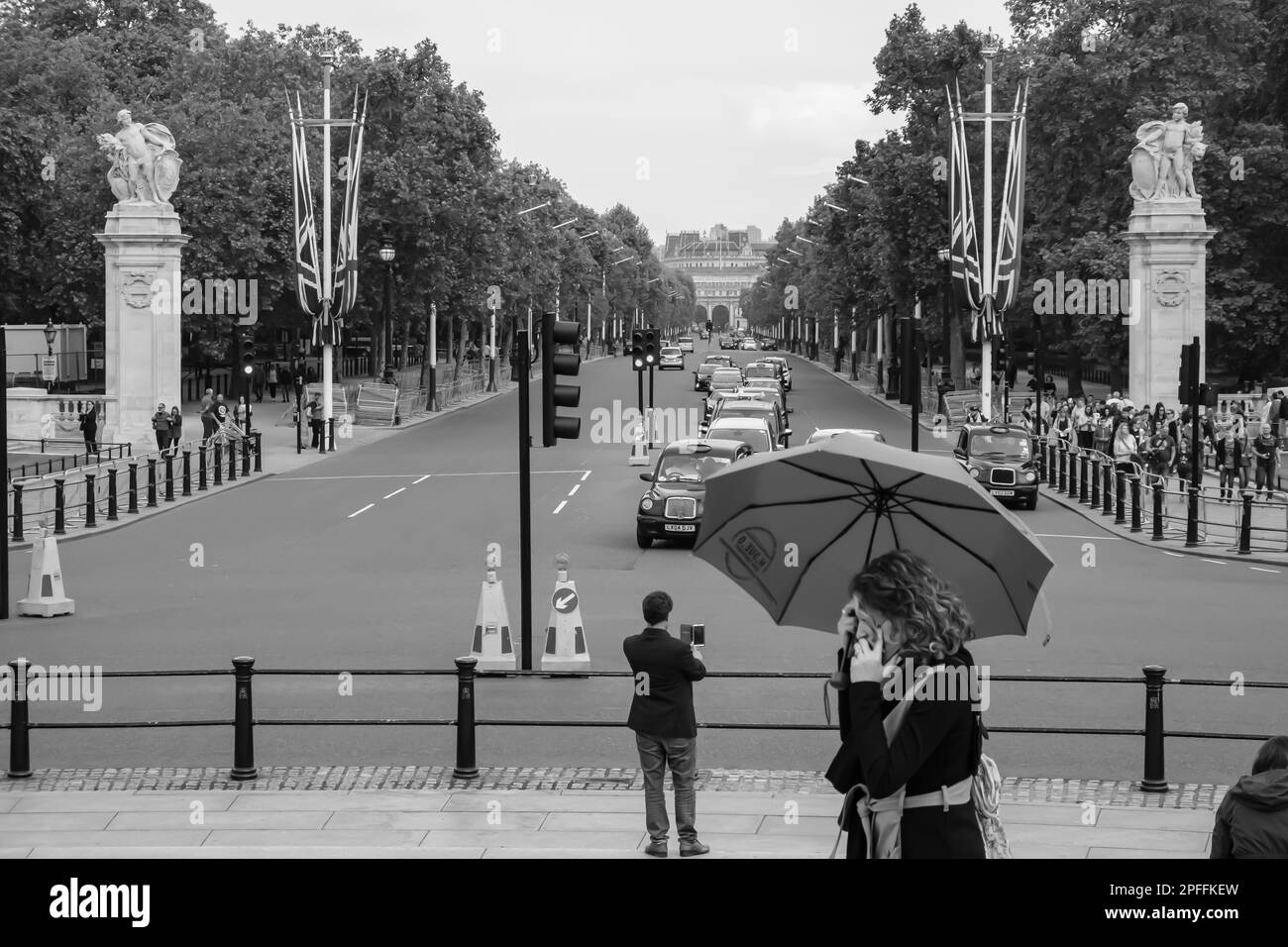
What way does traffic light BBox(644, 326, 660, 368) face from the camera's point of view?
toward the camera

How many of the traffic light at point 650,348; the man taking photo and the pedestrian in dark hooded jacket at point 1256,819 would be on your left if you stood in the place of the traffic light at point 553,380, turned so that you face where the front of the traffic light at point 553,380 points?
1

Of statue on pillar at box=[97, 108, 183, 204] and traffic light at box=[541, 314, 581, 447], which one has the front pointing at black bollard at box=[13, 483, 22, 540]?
the statue on pillar

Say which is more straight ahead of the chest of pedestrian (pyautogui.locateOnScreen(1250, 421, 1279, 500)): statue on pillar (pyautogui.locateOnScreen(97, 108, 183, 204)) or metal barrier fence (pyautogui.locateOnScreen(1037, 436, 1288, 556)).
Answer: the metal barrier fence

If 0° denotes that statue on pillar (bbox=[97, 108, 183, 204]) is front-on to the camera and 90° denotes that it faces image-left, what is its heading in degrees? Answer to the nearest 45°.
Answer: approximately 0°

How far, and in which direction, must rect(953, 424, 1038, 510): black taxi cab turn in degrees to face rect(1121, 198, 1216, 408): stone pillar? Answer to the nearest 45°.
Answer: approximately 180°

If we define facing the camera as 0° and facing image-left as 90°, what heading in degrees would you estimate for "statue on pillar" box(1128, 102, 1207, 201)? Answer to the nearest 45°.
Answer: approximately 0°

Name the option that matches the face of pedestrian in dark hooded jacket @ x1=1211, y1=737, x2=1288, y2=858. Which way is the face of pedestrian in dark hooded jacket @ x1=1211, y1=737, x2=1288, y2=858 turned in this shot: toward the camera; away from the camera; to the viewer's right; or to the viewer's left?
away from the camera

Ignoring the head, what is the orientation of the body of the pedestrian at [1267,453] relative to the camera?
toward the camera

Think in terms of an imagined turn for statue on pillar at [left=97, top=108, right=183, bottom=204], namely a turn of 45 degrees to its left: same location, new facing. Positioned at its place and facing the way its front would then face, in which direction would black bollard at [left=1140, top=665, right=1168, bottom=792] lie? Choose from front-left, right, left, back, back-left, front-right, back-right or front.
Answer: front-right

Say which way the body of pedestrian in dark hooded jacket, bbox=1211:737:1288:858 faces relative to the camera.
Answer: away from the camera

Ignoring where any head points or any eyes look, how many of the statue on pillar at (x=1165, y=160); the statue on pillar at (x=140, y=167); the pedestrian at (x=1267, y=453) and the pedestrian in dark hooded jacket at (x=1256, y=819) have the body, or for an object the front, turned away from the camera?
1

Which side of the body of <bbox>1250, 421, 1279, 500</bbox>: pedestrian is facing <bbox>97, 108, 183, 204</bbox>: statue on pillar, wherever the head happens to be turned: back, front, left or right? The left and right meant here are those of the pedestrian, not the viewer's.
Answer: right

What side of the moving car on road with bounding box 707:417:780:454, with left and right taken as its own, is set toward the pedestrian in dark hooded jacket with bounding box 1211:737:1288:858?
front

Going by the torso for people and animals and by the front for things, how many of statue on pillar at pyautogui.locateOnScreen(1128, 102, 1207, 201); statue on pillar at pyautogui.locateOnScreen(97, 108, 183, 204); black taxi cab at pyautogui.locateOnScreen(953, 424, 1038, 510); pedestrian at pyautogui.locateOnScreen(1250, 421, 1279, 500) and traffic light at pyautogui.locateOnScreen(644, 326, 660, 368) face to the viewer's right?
0

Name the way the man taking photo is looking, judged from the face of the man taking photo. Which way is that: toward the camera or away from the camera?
away from the camera

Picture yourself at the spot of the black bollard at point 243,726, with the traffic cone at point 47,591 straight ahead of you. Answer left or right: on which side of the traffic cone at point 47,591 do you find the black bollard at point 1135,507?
right

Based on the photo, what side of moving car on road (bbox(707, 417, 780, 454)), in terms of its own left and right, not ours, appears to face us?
front

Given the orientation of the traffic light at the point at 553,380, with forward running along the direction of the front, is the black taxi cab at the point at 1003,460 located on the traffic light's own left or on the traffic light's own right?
on the traffic light's own left

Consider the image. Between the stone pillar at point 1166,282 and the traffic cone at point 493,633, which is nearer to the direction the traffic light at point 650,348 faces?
the traffic cone
